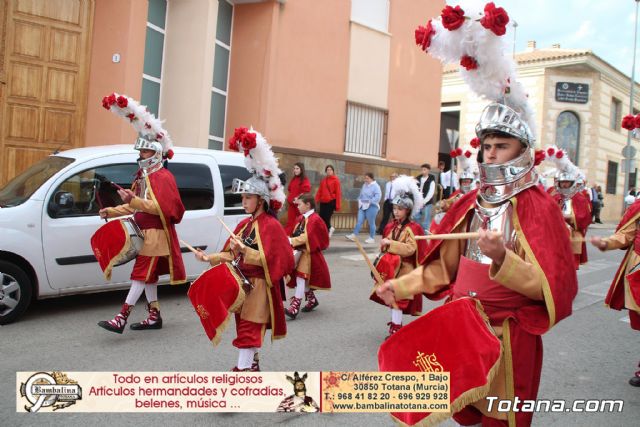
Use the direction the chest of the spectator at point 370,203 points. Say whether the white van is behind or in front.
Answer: in front

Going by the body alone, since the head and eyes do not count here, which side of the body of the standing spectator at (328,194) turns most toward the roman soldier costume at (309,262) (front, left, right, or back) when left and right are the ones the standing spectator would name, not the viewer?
front

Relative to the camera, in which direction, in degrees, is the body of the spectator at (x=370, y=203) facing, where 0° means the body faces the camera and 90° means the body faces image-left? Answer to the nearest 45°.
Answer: approximately 45°

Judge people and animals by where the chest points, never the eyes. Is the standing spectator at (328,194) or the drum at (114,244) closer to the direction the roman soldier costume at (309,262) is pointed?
the drum

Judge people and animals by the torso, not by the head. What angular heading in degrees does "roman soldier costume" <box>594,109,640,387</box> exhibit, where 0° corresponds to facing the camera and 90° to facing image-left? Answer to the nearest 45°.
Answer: approximately 45°

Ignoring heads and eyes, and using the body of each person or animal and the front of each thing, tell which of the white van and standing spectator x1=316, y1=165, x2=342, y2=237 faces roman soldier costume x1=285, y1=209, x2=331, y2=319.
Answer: the standing spectator

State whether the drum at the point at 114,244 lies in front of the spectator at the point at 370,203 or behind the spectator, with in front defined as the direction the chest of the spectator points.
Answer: in front
